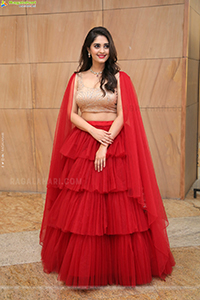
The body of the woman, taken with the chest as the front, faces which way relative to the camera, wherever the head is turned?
toward the camera
